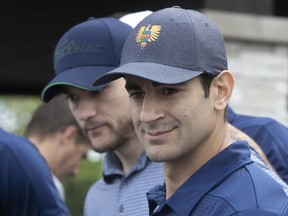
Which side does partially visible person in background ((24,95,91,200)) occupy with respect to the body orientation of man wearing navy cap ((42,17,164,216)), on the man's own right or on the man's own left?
on the man's own right

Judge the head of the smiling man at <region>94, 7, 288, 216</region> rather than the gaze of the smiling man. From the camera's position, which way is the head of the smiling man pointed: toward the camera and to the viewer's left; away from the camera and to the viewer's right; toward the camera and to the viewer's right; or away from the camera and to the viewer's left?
toward the camera and to the viewer's left

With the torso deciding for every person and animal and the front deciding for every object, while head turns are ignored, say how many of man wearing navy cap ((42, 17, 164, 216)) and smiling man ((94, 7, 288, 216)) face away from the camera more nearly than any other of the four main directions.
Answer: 0

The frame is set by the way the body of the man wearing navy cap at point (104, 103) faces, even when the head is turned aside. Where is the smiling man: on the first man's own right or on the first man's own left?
on the first man's own left

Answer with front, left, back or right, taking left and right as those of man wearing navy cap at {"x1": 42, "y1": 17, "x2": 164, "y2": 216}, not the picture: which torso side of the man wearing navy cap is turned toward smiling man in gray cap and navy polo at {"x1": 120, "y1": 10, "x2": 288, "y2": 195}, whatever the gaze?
left

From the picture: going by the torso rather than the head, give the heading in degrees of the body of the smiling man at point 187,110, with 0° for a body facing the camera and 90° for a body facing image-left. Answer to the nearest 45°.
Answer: approximately 45°

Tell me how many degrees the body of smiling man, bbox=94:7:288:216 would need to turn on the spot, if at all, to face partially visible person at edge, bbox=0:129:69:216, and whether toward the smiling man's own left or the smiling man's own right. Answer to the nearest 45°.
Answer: approximately 90° to the smiling man's own right
